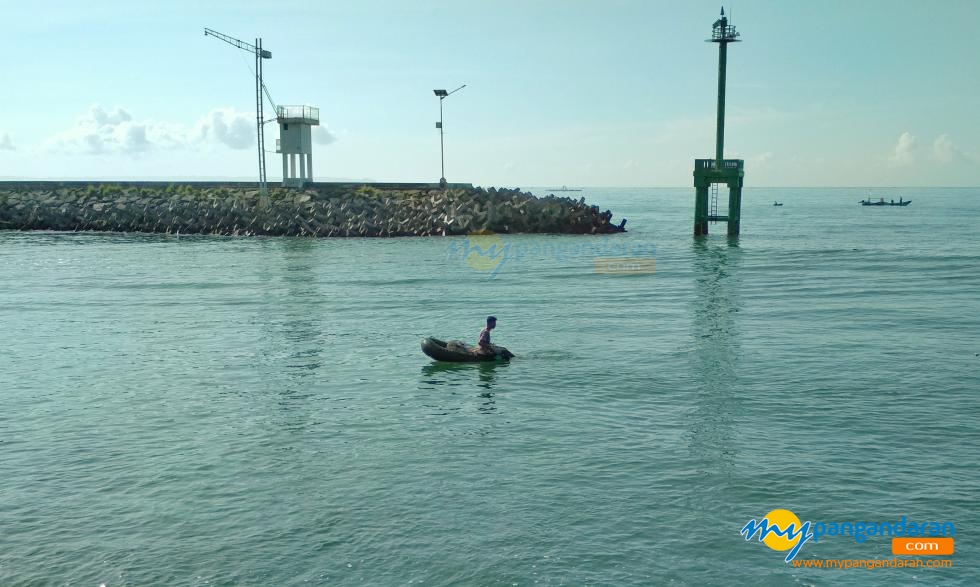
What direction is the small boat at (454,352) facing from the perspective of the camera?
to the viewer's left
